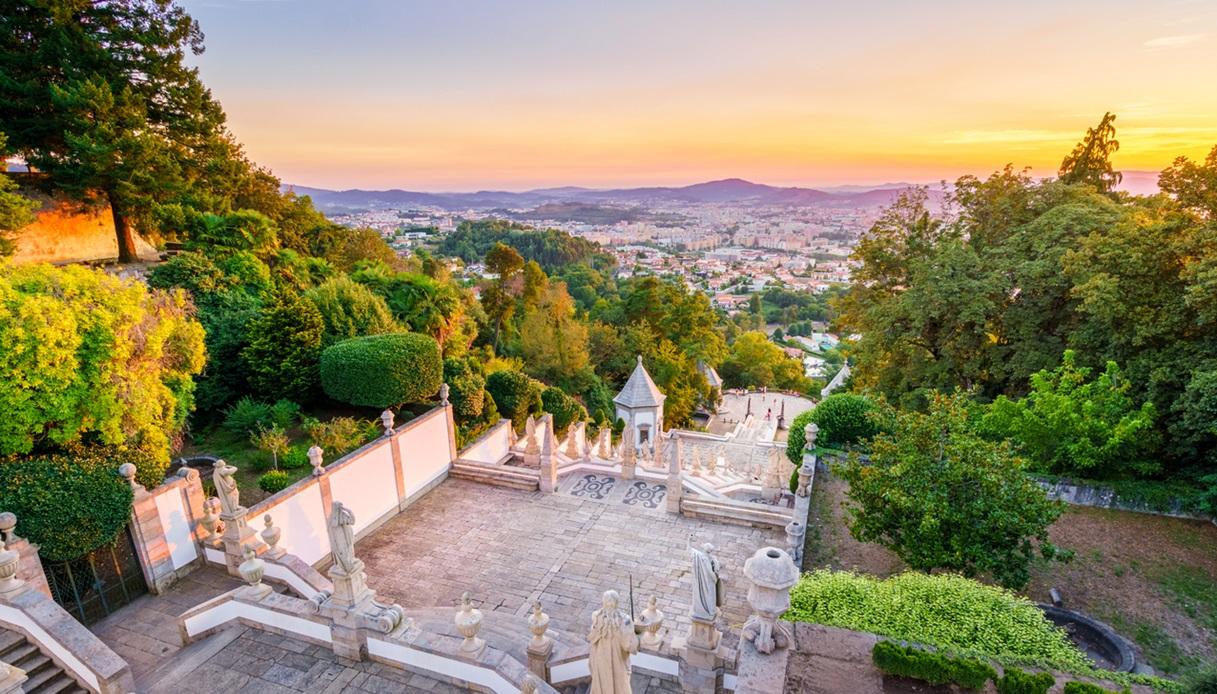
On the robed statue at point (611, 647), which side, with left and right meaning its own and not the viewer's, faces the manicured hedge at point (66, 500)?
left

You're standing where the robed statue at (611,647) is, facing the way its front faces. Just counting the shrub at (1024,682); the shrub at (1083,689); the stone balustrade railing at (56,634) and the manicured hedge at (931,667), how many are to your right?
3

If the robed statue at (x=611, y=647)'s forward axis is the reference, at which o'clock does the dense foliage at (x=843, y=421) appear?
The dense foliage is roughly at 1 o'clock from the robed statue.

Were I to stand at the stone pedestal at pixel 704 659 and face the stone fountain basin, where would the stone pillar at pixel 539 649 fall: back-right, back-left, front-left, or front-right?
back-left

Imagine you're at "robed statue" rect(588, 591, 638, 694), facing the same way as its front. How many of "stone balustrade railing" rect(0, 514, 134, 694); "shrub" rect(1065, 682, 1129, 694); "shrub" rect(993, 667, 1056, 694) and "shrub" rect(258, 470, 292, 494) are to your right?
2

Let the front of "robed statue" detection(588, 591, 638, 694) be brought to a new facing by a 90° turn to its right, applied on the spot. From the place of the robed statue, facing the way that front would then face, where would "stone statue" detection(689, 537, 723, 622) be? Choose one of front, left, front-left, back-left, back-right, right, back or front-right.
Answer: front-left

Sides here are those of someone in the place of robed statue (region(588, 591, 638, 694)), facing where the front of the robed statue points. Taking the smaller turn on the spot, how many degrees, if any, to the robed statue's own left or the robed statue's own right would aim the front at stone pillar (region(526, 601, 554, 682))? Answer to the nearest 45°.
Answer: approximately 45° to the robed statue's own left

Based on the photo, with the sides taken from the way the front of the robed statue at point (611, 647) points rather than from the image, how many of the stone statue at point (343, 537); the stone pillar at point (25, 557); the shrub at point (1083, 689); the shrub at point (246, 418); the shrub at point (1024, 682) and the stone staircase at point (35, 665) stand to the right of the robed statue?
2

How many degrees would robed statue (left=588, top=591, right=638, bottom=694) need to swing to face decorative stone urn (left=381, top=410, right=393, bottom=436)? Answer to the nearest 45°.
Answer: approximately 45° to its left

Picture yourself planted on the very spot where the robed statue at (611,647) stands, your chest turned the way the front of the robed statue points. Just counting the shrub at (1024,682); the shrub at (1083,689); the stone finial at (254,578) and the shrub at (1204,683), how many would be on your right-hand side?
3

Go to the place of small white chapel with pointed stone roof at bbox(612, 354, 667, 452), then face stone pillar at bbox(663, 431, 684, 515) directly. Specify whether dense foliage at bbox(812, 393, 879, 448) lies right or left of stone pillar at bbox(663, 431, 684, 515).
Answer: left

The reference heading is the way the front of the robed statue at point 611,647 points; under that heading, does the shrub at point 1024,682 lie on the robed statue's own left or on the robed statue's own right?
on the robed statue's own right

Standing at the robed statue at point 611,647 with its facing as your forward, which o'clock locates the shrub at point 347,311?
The shrub is roughly at 11 o'clock from the robed statue.

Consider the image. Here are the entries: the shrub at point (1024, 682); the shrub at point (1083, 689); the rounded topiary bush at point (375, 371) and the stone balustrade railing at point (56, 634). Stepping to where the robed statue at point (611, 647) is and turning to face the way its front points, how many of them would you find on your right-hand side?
2

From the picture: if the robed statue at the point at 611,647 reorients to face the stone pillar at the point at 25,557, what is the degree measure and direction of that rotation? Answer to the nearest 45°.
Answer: approximately 90° to its left

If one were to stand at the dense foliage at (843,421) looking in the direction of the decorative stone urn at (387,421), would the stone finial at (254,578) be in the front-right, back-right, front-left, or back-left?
front-left

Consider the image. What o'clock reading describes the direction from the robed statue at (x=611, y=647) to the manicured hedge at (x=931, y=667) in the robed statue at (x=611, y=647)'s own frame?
The manicured hedge is roughly at 3 o'clock from the robed statue.

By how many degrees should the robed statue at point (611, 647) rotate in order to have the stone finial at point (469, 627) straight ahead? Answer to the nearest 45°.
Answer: approximately 45° to its left

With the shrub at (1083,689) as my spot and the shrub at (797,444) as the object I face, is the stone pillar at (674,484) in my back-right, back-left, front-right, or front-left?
front-left

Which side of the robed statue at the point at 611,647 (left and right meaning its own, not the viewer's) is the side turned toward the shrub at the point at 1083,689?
right

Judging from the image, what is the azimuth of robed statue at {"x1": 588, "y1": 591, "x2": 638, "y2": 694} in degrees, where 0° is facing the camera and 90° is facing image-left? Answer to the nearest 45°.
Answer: approximately 180°
